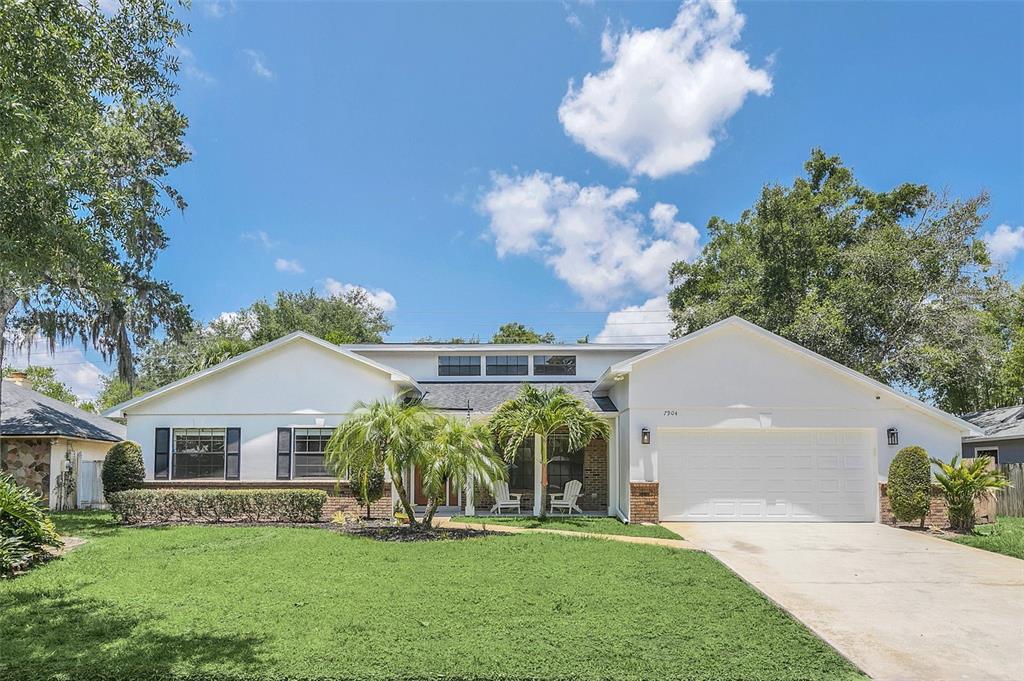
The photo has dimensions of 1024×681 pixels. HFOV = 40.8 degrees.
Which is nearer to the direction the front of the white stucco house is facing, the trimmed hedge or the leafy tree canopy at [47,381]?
the trimmed hedge

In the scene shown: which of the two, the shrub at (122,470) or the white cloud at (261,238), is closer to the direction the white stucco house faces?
the shrub

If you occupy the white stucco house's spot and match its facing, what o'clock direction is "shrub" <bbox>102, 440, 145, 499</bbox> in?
The shrub is roughly at 3 o'clock from the white stucco house.

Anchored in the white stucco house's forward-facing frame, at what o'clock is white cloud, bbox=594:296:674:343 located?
The white cloud is roughly at 6 o'clock from the white stucco house.

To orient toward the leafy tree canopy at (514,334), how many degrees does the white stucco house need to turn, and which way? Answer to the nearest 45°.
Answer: approximately 180°

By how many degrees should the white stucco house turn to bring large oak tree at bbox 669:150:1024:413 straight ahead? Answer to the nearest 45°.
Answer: approximately 135° to its left

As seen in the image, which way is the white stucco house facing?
toward the camera

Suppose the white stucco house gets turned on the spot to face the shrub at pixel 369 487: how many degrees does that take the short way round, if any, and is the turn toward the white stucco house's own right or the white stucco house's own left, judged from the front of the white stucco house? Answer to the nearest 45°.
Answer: approximately 90° to the white stucco house's own right

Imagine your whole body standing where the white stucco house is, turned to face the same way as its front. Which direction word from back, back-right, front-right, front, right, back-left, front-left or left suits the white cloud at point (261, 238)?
back-right
